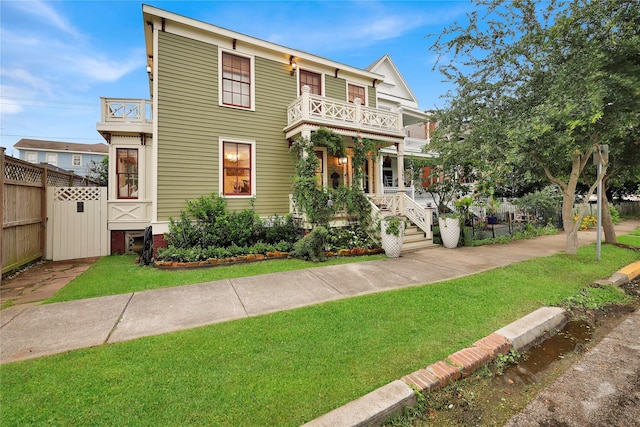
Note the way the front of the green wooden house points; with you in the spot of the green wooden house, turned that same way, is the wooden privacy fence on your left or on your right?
on your right

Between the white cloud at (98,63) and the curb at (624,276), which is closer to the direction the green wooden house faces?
the curb

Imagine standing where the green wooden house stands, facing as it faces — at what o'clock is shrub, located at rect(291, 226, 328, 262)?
The shrub is roughly at 12 o'clock from the green wooden house.

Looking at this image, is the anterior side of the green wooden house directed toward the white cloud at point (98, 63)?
no

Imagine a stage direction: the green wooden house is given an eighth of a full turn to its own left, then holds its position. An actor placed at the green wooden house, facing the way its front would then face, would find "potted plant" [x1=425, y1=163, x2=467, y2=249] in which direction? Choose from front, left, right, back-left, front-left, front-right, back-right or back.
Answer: front

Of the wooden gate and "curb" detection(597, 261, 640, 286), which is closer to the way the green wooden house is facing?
the curb

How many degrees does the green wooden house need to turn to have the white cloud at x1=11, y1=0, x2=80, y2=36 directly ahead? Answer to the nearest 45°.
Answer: approximately 135° to its right

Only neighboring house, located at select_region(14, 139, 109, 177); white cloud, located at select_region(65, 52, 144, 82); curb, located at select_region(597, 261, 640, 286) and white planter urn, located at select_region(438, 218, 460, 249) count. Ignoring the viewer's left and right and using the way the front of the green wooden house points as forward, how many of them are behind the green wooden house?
2

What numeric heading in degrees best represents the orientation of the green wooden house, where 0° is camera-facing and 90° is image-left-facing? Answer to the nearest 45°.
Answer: approximately 315°

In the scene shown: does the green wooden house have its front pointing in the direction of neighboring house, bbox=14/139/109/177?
no

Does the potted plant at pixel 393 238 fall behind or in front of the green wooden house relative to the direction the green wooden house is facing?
in front

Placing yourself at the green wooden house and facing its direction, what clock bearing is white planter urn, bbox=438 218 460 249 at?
The white planter urn is roughly at 11 o'clock from the green wooden house.

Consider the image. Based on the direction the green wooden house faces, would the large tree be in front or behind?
in front

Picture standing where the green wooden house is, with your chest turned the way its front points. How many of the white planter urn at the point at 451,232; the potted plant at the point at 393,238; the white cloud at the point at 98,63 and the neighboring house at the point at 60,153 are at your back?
2
